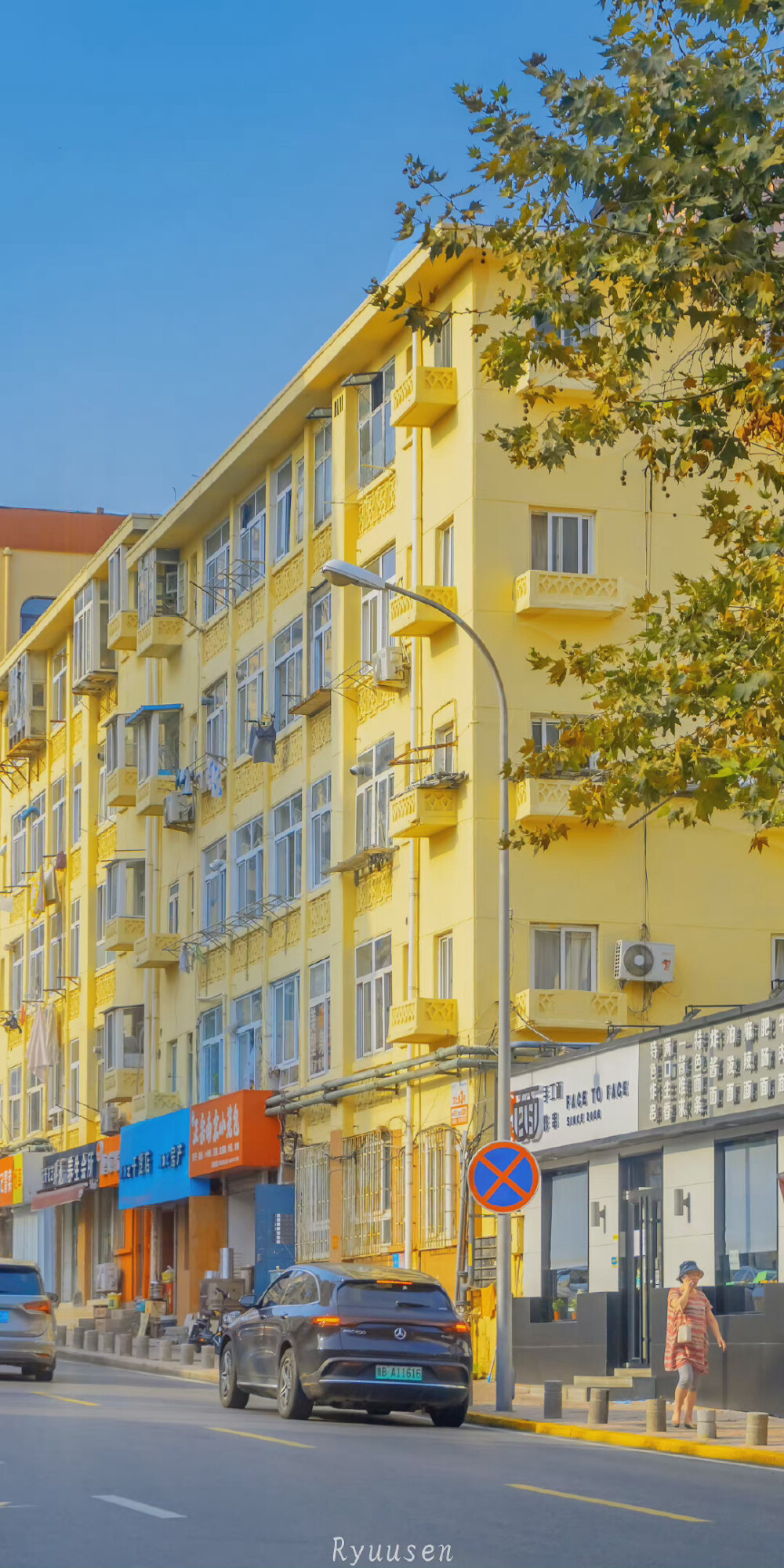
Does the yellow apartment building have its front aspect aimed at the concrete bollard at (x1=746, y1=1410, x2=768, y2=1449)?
no

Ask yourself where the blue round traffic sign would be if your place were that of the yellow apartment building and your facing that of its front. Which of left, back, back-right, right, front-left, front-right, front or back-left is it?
front-left

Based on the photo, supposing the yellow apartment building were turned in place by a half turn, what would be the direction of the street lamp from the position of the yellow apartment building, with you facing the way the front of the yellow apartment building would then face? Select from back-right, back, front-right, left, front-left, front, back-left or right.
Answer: back-right

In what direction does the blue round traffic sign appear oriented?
toward the camera

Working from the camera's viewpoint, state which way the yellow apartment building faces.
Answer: facing the viewer and to the left of the viewer

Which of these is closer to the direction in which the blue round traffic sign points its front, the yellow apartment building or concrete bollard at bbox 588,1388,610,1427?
the concrete bollard

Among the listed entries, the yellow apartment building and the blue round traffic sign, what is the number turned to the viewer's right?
0

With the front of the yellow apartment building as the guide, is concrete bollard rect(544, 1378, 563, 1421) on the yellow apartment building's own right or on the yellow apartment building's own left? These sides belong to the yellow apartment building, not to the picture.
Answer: on the yellow apartment building's own left

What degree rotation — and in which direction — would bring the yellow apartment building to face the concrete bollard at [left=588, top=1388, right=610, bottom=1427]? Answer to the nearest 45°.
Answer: approximately 45° to its left

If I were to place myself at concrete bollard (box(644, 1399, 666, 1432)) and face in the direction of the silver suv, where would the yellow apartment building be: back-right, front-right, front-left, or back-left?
front-right

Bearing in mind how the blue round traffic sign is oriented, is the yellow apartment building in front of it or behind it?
behind
